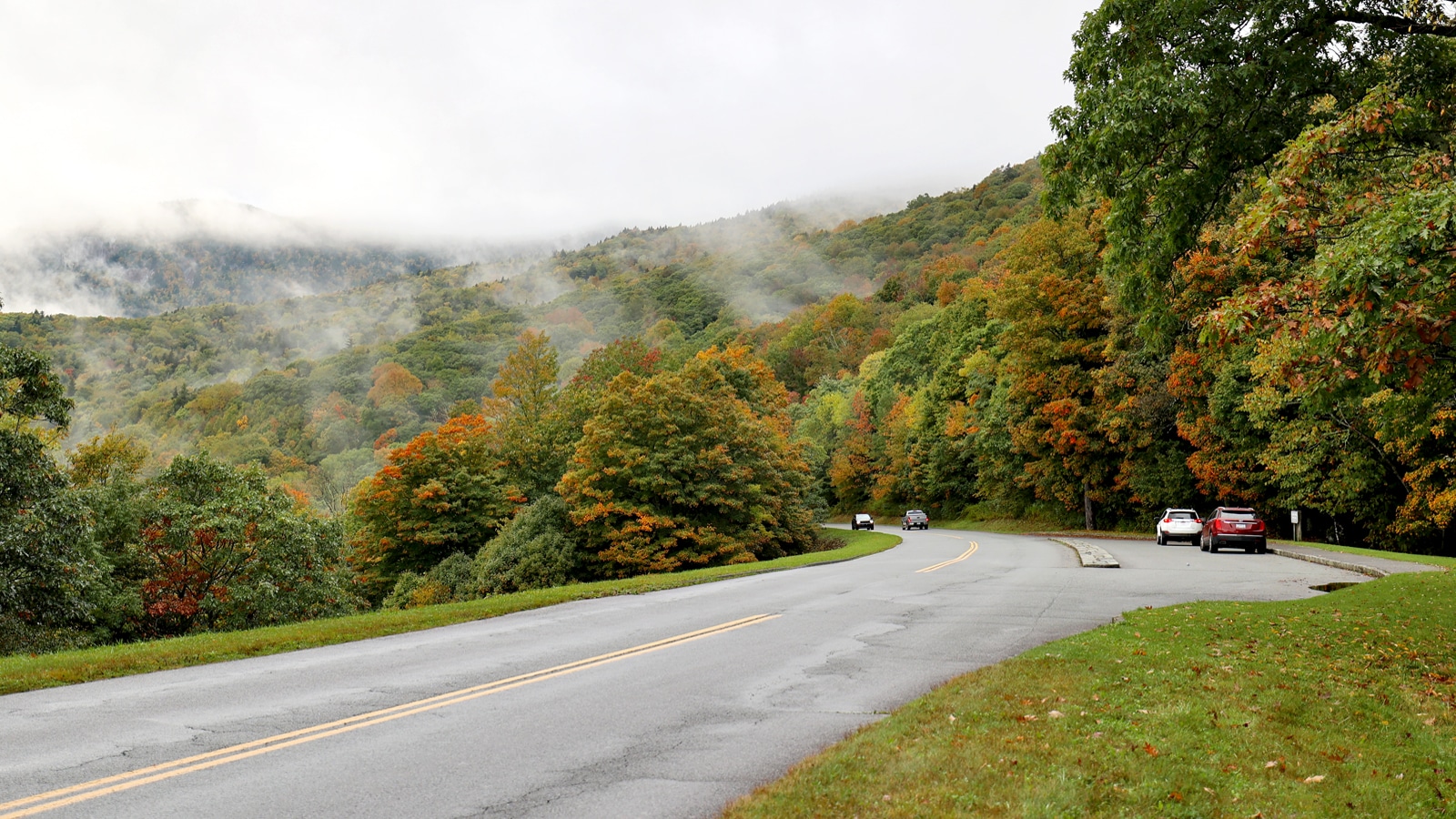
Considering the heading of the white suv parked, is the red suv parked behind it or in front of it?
behind

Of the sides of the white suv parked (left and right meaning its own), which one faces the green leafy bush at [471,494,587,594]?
back

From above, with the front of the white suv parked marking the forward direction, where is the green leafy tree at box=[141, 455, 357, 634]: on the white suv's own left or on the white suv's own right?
on the white suv's own left

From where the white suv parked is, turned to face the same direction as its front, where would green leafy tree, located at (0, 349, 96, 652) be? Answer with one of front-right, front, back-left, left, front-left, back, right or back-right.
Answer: back-left

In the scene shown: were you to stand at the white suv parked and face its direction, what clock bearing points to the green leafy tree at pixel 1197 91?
The green leafy tree is roughly at 6 o'clock from the white suv parked.

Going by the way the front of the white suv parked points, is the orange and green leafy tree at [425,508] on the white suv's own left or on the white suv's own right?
on the white suv's own left
